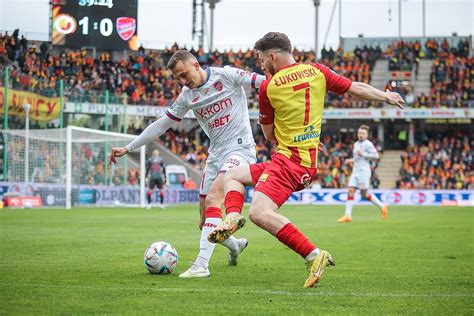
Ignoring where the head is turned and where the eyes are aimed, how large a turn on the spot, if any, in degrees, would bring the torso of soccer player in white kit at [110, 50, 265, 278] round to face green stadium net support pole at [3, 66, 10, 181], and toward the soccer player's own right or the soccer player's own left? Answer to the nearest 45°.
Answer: approximately 135° to the soccer player's own right

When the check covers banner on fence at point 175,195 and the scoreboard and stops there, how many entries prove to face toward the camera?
2

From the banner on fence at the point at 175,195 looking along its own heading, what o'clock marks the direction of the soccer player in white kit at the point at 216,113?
The soccer player in white kit is roughly at 12 o'clock from the banner on fence.

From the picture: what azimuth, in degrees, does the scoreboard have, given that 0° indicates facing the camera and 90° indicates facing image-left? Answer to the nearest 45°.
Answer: approximately 0°

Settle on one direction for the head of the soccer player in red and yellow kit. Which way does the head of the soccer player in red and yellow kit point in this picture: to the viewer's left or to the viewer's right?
to the viewer's left
